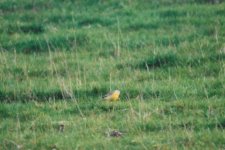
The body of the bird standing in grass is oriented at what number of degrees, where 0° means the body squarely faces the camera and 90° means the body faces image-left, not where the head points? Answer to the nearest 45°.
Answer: approximately 270°
